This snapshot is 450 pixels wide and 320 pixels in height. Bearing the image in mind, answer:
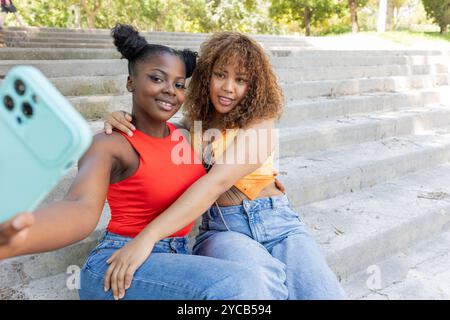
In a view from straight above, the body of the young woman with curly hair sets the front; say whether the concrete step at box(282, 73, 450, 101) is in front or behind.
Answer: behind

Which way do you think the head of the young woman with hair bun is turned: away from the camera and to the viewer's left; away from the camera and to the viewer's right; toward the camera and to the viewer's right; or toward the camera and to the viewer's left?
toward the camera and to the viewer's left

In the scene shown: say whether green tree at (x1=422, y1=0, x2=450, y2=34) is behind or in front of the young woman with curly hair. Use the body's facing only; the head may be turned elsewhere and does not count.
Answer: behind

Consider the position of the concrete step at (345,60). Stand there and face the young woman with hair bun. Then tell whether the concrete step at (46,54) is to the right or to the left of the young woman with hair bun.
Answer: right

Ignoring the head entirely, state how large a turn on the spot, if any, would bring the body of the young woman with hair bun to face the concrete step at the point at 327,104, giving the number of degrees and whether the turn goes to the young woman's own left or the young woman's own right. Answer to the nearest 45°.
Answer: approximately 90° to the young woman's own left

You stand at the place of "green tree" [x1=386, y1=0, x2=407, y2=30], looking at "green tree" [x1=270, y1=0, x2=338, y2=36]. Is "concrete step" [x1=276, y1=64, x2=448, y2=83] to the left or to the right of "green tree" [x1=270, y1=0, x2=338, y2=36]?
left

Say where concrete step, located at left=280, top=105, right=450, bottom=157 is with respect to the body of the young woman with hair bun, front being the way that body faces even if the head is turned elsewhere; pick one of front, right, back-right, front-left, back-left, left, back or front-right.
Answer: left

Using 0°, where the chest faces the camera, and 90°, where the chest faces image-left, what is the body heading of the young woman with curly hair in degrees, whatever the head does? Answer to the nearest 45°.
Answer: approximately 0°

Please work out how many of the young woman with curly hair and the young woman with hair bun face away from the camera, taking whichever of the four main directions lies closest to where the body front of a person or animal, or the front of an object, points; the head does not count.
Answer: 0

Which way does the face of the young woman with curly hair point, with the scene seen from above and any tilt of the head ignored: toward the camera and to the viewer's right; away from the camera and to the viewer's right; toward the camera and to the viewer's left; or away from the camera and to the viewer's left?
toward the camera and to the viewer's left

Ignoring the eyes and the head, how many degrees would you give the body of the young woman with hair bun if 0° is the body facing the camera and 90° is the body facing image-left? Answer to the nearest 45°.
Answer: approximately 315°

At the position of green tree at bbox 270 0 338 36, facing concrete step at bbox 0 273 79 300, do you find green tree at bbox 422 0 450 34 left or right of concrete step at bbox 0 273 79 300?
left
